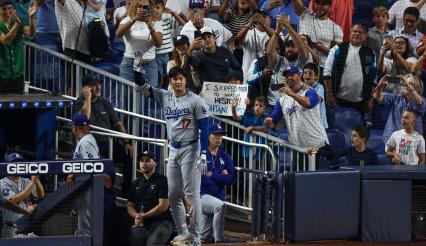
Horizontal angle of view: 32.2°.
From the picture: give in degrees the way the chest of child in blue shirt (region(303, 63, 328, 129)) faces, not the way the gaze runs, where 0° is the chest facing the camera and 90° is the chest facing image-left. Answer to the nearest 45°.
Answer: approximately 45°

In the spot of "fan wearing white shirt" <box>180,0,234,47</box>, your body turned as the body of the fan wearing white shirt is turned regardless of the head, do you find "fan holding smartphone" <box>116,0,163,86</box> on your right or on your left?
on your right

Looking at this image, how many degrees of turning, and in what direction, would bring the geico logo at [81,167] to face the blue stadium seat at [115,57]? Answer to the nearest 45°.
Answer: approximately 180°

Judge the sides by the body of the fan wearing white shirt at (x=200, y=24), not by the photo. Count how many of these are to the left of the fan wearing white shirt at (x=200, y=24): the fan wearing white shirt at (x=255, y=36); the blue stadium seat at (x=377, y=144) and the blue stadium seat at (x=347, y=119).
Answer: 3

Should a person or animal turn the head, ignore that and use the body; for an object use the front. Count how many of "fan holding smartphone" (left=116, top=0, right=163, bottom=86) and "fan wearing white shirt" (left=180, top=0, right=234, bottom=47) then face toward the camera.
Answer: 2

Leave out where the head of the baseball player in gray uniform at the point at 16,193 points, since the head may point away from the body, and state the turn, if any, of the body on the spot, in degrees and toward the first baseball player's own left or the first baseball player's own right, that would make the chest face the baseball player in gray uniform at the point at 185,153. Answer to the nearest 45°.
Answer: approximately 45° to the first baseball player's own left

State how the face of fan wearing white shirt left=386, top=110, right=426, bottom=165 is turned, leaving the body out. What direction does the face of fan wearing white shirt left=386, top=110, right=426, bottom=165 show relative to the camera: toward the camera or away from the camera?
toward the camera

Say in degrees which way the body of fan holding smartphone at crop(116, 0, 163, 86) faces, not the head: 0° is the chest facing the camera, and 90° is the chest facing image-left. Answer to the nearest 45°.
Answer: approximately 0°

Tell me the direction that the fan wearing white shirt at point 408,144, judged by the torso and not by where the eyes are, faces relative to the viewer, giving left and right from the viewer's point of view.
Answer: facing the viewer and to the left of the viewer

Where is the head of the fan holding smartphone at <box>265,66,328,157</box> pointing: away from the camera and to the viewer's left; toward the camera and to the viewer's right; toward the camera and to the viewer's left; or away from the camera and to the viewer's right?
toward the camera and to the viewer's left

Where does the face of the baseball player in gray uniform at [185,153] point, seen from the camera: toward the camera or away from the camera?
toward the camera

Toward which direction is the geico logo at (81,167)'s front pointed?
toward the camera

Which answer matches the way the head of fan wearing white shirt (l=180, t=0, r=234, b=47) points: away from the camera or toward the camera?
toward the camera

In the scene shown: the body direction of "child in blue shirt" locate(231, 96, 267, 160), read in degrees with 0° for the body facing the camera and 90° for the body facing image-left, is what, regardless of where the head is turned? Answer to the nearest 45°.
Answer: approximately 45°

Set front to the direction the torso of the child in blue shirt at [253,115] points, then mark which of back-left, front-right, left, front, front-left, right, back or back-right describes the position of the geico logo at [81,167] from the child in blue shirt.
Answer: front
